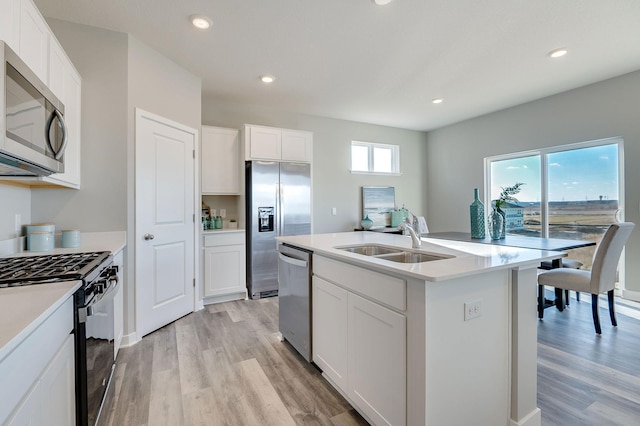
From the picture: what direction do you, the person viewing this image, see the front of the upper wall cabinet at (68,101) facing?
facing to the right of the viewer

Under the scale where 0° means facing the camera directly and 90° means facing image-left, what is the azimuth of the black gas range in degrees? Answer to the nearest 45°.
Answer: approximately 270°

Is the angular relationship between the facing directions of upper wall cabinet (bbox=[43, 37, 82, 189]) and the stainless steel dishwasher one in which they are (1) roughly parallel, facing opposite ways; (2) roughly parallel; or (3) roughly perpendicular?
roughly parallel, facing opposite ways

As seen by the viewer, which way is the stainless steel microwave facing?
to the viewer's right

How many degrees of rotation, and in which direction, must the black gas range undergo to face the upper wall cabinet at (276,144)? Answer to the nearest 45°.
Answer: approximately 45° to its left

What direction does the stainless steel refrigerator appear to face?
toward the camera

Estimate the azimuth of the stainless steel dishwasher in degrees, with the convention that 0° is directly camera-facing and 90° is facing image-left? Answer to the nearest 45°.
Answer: approximately 45°

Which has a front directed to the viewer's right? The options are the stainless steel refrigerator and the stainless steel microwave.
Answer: the stainless steel microwave

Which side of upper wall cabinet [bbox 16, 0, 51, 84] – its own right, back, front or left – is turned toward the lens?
right

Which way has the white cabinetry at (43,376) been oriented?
to the viewer's right

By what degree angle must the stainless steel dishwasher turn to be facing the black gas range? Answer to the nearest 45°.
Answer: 0° — it already faces it

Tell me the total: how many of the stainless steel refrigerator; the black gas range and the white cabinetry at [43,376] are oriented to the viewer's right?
2

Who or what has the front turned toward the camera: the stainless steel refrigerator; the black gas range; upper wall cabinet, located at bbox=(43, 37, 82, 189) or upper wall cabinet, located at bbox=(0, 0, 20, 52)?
the stainless steel refrigerator
